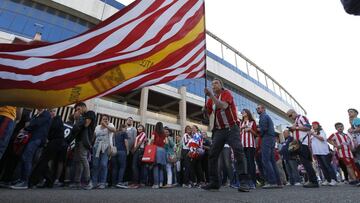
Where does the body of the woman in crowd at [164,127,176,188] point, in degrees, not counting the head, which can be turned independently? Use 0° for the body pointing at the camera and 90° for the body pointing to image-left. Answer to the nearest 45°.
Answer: approximately 45°

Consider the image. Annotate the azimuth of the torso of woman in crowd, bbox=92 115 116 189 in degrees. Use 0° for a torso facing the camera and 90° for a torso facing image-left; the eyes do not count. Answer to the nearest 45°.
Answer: approximately 0°

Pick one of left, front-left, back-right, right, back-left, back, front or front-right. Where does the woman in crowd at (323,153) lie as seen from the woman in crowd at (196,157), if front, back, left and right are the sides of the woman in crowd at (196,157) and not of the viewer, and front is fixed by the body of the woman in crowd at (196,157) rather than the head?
back-left

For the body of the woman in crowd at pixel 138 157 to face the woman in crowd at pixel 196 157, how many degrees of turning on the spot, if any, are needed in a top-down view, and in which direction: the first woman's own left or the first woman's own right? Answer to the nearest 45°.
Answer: approximately 135° to the first woman's own left
